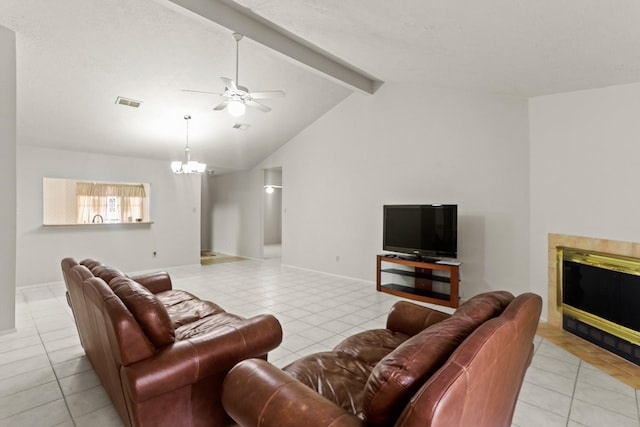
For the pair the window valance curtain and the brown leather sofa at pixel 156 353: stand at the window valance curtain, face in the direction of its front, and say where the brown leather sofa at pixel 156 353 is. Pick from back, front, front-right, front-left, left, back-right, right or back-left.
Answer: front

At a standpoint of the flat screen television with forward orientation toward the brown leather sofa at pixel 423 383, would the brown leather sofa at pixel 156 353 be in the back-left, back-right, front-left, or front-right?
front-right

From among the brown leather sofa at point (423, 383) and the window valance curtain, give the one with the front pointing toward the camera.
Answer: the window valance curtain

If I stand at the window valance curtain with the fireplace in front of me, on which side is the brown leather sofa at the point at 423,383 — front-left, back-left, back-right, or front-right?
front-right

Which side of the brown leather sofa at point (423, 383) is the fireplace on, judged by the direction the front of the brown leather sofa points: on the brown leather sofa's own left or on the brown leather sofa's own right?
on the brown leather sofa's own right

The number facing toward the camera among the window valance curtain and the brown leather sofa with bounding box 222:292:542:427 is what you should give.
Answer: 1

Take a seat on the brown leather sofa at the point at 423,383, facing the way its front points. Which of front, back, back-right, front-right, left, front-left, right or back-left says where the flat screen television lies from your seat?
front-right

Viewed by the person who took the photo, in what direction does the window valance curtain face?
facing the viewer

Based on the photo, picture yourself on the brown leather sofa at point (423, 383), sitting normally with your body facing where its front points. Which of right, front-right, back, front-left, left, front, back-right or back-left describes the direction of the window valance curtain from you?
front

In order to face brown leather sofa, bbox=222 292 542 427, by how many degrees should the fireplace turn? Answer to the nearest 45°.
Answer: approximately 45° to its left

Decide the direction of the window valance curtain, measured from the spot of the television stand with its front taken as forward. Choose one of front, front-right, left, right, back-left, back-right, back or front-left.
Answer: front-right

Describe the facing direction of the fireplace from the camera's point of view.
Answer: facing the viewer and to the left of the viewer

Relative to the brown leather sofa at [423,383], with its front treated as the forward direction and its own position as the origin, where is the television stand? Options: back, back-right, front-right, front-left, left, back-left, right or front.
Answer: front-right

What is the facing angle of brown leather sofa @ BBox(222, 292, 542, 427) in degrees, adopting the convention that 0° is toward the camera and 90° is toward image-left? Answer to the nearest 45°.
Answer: approximately 135°

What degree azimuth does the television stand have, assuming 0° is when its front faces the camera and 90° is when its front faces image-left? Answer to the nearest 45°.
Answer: approximately 45°

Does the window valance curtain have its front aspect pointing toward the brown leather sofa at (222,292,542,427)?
yes
